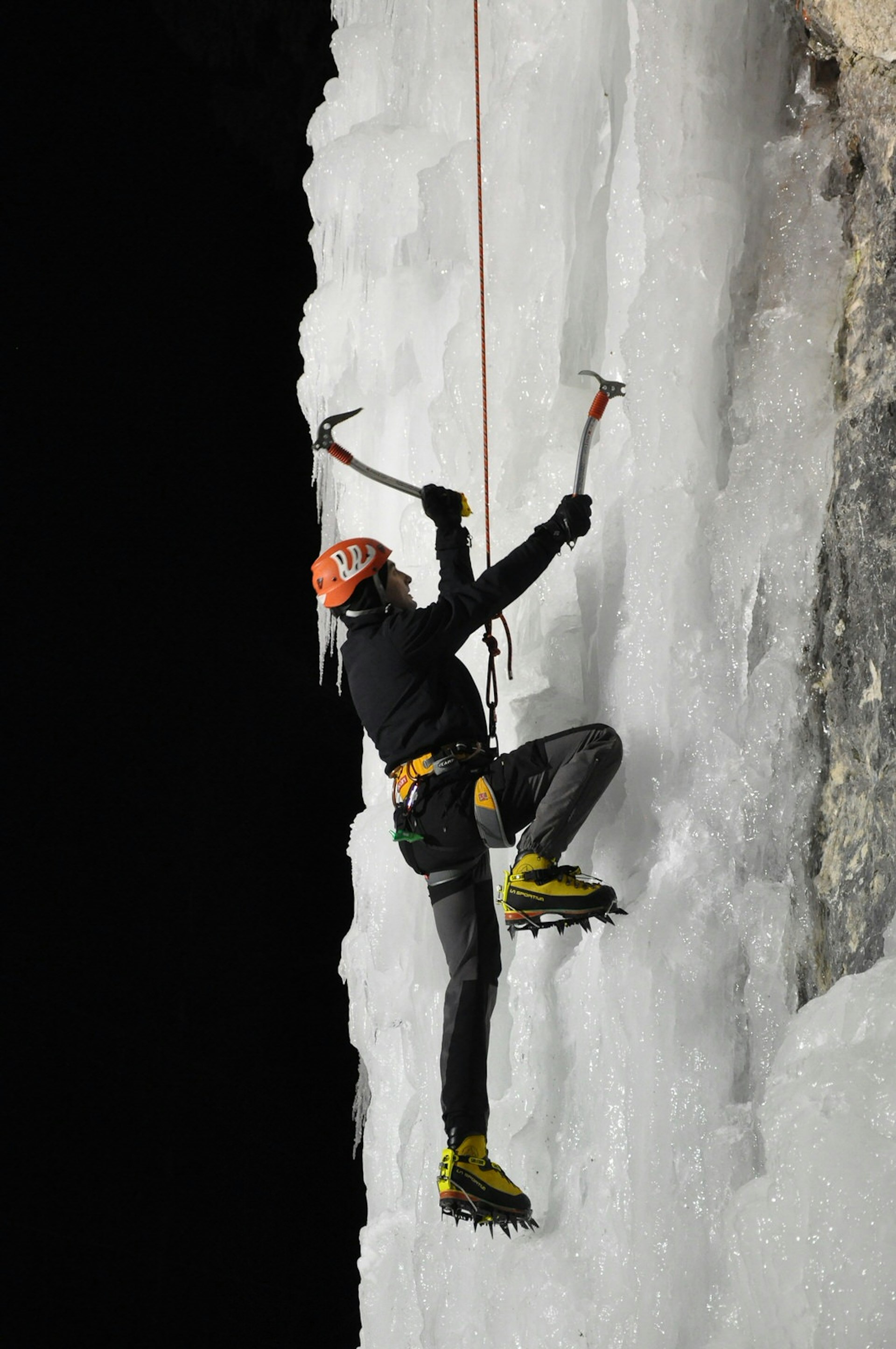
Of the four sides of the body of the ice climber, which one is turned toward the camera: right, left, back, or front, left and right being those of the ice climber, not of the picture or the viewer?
right
